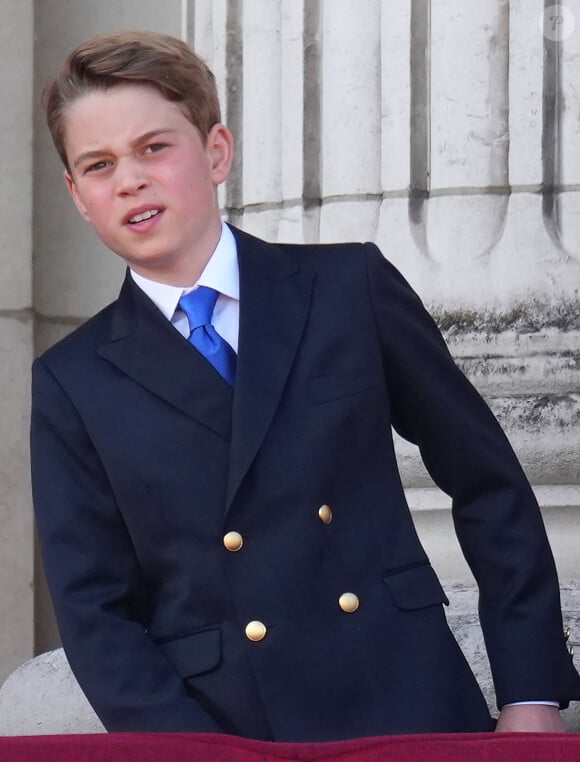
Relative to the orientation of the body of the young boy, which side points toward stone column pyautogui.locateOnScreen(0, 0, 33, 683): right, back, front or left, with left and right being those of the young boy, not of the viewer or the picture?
back
